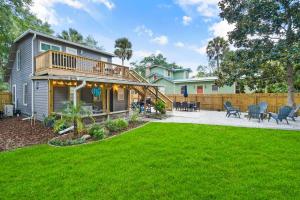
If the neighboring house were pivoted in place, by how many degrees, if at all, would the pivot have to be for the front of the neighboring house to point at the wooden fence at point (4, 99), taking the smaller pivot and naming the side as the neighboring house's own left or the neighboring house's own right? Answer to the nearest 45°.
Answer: approximately 45° to the neighboring house's own right

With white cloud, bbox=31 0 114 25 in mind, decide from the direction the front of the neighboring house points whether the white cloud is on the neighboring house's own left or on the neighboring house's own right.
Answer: on the neighboring house's own right

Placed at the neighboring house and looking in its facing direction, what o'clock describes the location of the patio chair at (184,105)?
The patio chair is roughly at 12 o'clock from the neighboring house.

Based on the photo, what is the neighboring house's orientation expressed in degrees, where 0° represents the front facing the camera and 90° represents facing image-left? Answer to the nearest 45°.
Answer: approximately 0°

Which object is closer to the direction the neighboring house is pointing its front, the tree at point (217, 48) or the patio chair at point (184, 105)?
the patio chair

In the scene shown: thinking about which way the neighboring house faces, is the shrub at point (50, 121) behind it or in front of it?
in front

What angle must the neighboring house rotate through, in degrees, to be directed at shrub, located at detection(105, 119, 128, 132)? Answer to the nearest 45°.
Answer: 0° — it already faces it

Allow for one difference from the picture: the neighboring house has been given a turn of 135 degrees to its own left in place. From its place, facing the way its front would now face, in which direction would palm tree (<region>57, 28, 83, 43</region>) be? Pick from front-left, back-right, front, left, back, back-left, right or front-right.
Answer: back-left

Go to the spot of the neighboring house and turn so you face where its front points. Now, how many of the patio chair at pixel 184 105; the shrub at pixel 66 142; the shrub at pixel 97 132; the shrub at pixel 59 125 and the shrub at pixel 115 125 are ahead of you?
5
